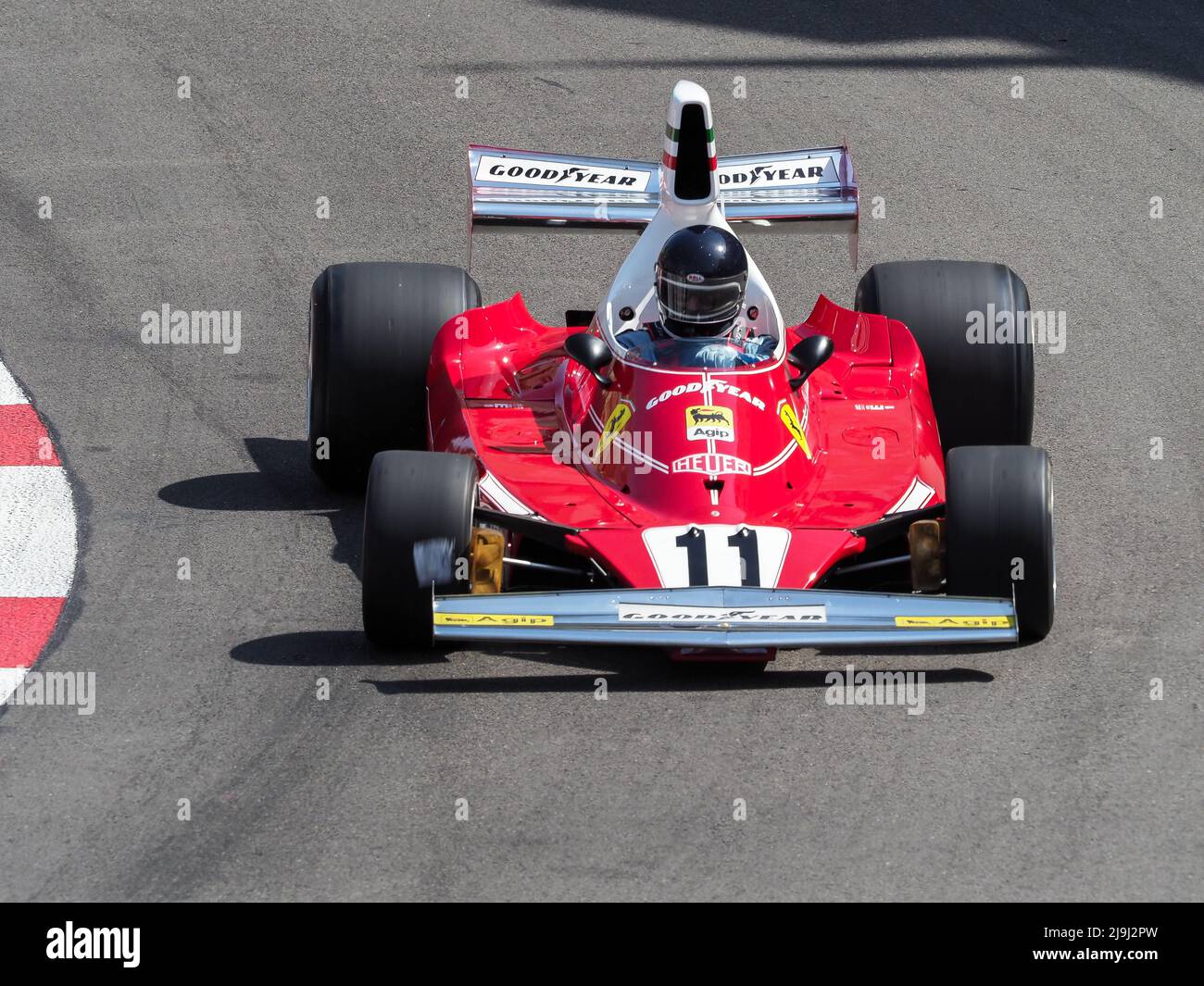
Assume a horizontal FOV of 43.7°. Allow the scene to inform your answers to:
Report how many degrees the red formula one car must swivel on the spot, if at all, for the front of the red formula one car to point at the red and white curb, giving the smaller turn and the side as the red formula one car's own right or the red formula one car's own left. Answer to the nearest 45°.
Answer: approximately 90° to the red formula one car's own right

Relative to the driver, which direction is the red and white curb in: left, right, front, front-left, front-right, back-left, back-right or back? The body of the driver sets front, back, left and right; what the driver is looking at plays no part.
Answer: right

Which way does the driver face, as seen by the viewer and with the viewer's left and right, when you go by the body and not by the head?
facing the viewer
